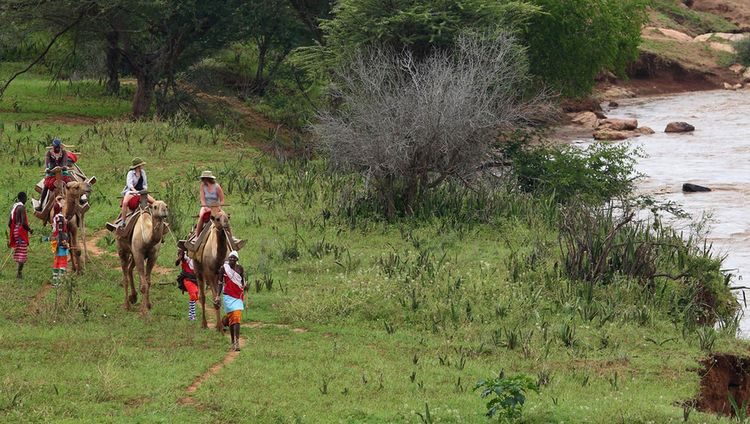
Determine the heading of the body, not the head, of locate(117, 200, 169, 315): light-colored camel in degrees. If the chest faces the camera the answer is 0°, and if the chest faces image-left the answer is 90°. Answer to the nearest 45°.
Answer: approximately 315°

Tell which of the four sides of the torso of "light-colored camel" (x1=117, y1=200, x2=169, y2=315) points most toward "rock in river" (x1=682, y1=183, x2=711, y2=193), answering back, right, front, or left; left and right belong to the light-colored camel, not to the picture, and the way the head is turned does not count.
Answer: left

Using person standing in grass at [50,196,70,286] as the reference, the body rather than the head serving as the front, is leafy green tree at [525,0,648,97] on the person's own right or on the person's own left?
on the person's own left

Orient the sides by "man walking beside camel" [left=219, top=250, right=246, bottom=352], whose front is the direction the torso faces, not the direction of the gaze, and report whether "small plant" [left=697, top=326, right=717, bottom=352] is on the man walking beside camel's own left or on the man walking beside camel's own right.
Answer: on the man walking beside camel's own left

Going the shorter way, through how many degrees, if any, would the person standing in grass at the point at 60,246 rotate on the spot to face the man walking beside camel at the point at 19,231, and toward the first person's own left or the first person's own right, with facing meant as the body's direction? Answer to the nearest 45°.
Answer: approximately 135° to the first person's own right

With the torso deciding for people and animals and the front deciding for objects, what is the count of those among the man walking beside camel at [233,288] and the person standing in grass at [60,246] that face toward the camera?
2

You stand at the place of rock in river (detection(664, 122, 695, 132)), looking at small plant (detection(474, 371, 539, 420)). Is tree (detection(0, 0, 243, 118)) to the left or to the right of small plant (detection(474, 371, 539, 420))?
right

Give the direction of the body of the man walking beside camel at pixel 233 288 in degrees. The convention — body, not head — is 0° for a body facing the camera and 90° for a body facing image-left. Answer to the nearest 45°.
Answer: approximately 0°

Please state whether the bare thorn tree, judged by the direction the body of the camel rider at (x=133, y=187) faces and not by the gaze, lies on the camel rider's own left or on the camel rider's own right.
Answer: on the camel rider's own left

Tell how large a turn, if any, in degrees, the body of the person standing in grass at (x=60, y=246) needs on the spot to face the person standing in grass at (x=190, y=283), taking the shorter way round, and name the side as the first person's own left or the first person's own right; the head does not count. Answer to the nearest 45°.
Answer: approximately 45° to the first person's own left

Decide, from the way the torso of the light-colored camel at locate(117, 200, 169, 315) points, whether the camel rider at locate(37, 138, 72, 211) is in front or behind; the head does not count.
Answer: behind

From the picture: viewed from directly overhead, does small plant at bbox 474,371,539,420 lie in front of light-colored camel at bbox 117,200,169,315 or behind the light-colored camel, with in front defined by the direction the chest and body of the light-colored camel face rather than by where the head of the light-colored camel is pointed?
in front

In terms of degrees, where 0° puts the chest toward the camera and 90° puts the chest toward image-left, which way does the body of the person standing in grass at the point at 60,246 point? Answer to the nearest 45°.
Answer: approximately 0°

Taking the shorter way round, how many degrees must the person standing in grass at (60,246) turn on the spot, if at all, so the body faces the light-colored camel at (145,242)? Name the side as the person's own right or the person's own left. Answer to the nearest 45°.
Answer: approximately 45° to the person's own left
